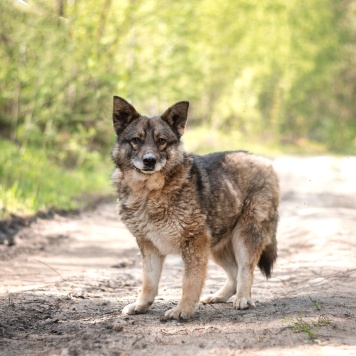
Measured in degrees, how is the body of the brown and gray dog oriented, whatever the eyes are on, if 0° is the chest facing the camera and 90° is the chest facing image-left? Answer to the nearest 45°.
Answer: approximately 45°
